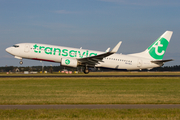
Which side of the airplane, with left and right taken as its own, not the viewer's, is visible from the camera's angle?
left
